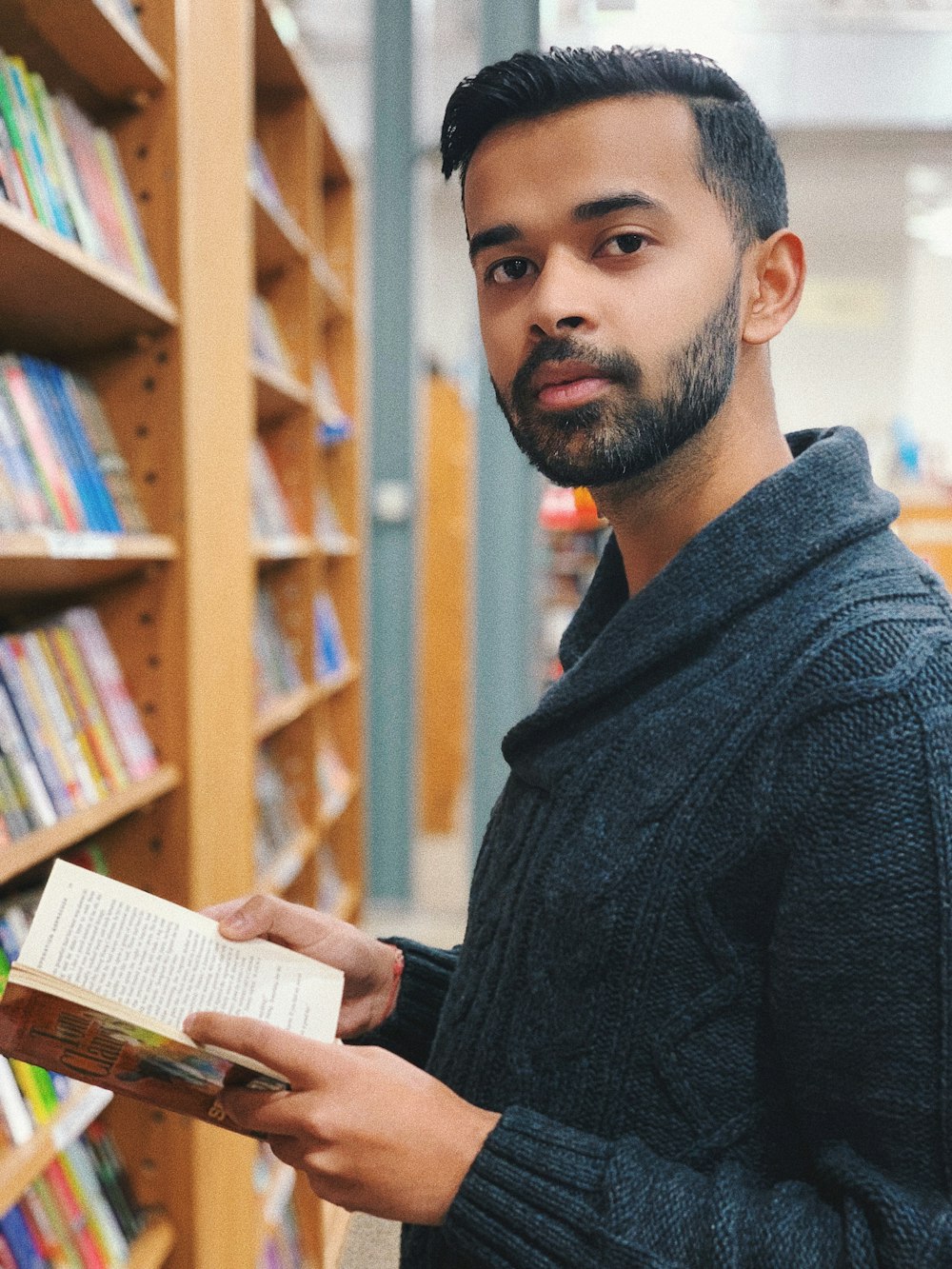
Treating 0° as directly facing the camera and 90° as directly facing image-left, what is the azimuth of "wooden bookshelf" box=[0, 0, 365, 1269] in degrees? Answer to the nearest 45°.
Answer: approximately 315°
